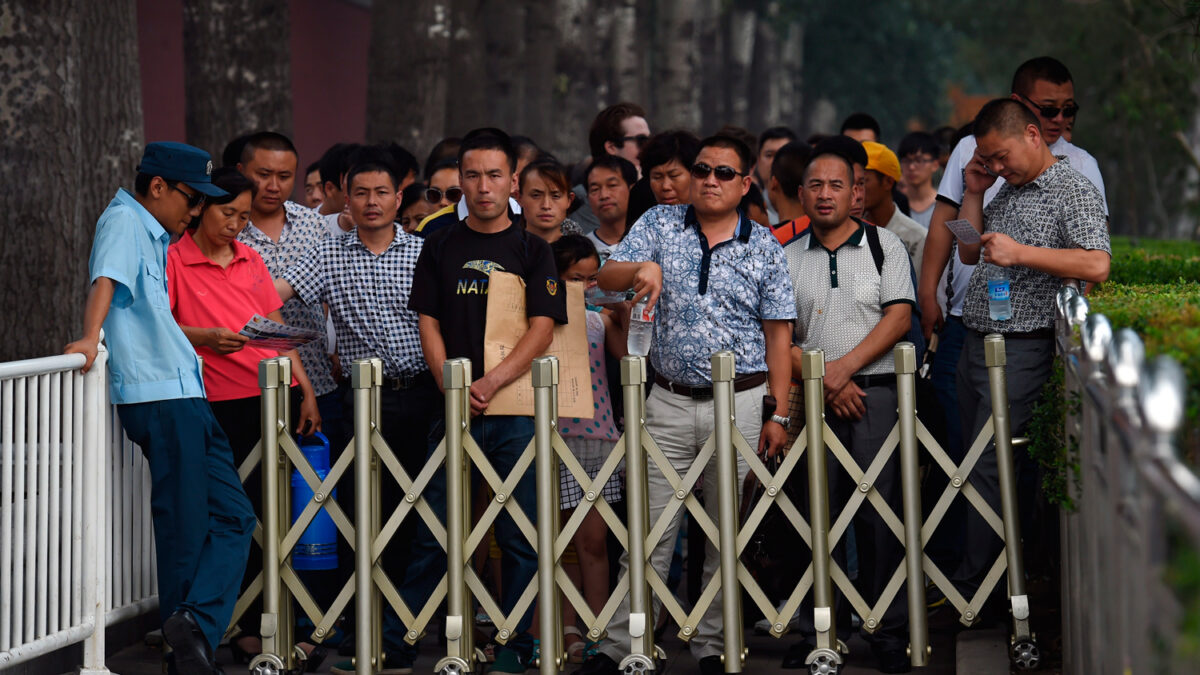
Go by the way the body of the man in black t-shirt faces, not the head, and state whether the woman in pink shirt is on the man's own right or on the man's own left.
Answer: on the man's own right

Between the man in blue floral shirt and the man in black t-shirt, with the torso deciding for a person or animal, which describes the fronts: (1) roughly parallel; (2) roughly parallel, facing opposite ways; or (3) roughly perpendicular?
roughly parallel

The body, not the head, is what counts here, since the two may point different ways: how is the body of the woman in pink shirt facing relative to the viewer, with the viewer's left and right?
facing the viewer and to the right of the viewer

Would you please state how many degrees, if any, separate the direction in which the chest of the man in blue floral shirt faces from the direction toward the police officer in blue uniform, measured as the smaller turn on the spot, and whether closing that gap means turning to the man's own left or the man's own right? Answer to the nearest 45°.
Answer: approximately 90° to the man's own right

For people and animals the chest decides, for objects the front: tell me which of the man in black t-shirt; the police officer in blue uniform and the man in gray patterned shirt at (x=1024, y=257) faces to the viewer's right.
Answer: the police officer in blue uniform

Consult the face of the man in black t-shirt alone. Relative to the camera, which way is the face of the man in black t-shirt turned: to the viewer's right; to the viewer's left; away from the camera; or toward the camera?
toward the camera

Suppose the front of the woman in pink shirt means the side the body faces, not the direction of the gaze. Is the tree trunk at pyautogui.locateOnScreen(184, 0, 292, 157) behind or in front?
behind

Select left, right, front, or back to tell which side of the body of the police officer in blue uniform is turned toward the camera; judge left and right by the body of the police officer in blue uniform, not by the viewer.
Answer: right

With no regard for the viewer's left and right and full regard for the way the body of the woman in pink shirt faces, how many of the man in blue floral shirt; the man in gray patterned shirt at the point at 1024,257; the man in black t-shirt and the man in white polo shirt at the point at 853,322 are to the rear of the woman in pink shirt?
0

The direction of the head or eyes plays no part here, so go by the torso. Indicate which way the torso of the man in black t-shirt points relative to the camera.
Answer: toward the camera

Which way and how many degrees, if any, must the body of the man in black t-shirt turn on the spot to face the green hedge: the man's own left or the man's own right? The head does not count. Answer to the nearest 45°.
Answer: approximately 45° to the man's own left

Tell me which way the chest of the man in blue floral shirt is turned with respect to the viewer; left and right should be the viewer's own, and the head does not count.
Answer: facing the viewer

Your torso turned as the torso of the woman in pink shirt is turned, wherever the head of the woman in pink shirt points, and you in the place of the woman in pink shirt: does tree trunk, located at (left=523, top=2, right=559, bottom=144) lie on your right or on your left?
on your left

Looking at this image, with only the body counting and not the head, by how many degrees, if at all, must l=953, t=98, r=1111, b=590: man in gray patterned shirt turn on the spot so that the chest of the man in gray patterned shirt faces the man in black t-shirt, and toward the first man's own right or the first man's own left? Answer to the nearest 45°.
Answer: approximately 45° to the first man's own right

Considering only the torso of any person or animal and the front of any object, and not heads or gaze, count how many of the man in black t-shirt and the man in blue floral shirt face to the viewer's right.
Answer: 0

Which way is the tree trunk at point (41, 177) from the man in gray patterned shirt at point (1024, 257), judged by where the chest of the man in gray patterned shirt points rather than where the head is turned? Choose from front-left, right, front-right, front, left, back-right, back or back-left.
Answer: front-right
